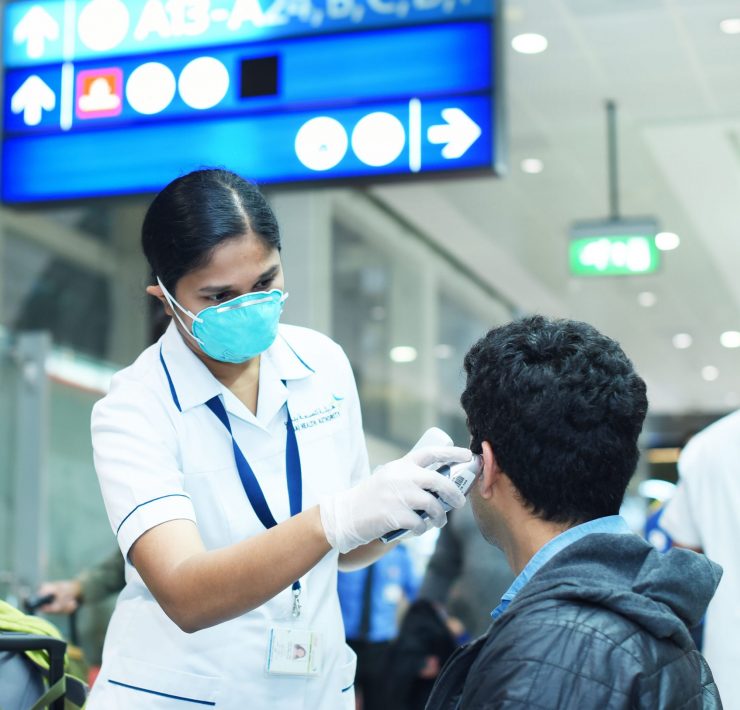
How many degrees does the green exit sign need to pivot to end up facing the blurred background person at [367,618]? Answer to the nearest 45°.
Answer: approximately 45° to its right

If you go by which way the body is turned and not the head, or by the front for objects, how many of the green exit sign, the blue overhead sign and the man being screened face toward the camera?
2

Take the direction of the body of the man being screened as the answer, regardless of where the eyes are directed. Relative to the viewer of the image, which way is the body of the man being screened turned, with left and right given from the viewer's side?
facing away from the viewer and to the left of the viewer

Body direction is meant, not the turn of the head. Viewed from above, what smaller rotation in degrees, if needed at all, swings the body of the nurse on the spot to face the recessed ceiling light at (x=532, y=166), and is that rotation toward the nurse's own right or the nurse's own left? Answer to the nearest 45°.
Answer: approximately 135° to the nurse's own left

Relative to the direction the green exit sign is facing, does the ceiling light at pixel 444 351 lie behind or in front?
behind

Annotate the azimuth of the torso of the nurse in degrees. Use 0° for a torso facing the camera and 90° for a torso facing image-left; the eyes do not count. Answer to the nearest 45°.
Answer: approximately 315°

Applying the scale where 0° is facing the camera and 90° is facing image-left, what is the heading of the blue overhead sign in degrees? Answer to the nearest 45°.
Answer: approximately 0°

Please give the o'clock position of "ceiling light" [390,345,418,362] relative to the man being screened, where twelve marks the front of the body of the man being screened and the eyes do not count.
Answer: The ceiling light is roughly at 1 o'clock from the man being screened.

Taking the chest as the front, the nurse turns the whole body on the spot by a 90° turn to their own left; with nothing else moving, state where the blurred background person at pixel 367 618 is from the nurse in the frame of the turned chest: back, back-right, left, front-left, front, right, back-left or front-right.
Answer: front-left

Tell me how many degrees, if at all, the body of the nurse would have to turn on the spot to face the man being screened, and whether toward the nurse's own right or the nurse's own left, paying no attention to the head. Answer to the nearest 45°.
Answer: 0° — they already face them

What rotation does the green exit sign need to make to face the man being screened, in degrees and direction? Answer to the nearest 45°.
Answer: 0° — it already faces them
